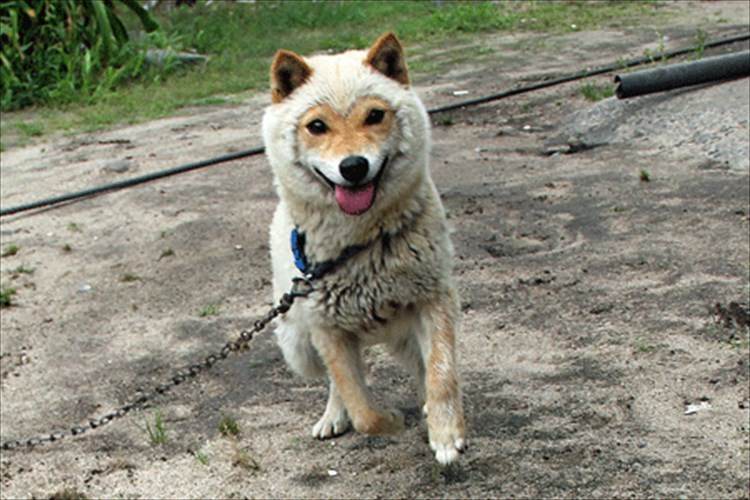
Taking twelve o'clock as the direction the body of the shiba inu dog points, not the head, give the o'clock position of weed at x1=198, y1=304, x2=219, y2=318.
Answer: The weed is roughly at 5 o'clock from the shiba inu dog.

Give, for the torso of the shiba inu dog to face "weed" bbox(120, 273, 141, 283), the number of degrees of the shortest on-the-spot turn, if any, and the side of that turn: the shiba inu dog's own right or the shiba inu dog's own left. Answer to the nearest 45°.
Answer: approximately 135° to the shiba inu dog's own right

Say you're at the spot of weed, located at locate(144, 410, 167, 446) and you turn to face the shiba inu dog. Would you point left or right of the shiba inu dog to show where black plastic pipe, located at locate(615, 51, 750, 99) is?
left

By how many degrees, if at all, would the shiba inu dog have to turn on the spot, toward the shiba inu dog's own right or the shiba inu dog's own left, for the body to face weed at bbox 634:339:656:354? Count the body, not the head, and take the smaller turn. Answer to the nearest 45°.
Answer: approximately 135° to the shiba inu dog's own left

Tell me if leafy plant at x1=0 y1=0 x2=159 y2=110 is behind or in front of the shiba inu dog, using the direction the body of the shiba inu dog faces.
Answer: behind

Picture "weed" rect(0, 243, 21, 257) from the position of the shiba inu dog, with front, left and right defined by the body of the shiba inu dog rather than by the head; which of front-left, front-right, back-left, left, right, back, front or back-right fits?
back-right

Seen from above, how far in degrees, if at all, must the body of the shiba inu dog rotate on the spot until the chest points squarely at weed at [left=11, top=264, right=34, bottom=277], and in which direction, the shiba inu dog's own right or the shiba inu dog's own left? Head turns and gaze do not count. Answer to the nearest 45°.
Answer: approximately 135° to the shiba inu dog's own right

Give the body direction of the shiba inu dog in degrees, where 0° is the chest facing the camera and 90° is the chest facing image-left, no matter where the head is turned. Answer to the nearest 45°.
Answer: approximately 0°

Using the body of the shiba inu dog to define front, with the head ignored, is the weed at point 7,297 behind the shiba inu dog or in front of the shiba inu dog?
behind
